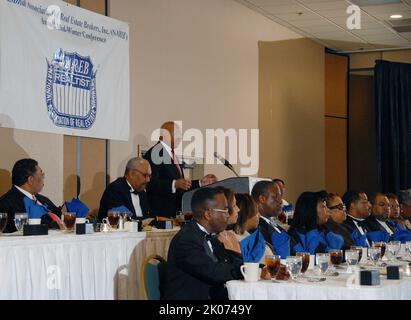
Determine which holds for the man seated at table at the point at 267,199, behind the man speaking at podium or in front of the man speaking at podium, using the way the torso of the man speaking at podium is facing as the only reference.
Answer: in front

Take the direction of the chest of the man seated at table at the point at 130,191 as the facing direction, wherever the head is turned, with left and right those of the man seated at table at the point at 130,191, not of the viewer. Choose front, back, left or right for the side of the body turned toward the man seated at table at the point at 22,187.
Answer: right

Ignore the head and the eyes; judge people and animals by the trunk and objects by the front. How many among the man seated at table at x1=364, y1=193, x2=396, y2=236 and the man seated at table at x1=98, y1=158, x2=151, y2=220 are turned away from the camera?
0

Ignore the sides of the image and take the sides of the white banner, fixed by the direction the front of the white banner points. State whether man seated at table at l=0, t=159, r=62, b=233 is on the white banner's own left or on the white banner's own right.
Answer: on the white banner's own right

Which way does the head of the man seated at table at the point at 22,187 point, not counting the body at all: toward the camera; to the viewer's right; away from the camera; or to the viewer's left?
to the viewer's right

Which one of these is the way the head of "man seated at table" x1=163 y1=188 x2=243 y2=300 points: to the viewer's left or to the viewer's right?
to the viewer's right

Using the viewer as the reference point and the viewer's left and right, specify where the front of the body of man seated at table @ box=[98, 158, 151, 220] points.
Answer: facing the viewer and to the right of the viewer

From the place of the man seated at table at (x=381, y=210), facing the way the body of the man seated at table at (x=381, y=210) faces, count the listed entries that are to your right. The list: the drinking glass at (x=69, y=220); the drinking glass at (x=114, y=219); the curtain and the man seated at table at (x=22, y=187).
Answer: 3

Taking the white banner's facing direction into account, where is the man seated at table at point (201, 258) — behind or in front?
in front

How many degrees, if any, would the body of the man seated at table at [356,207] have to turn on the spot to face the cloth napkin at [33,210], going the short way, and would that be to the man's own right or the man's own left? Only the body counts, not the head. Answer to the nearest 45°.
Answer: approximately 90° to the man's own right
